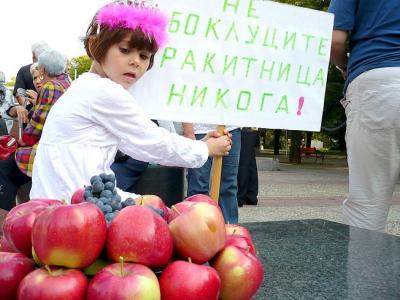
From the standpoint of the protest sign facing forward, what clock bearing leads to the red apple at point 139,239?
The red apple is roughly at 12 o'clock from the protest sign.

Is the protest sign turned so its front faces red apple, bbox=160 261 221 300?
yes

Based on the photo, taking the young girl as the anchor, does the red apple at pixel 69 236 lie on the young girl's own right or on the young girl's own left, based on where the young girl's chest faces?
on the young girl's own right

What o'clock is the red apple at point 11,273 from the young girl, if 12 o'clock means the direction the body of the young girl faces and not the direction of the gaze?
The red apple is roughly at 3 o'clock from the young girl.

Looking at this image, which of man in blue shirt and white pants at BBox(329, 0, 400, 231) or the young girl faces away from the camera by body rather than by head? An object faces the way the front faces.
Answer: the man in blue shirt and white pants

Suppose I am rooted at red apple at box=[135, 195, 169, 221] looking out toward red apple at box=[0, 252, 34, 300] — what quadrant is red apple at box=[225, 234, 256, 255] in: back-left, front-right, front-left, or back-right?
back-left

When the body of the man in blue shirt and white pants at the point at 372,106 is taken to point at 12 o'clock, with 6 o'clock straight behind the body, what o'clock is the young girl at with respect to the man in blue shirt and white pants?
The young girl is roughly at 8 o'clock from the man in blue shirt and white pants.

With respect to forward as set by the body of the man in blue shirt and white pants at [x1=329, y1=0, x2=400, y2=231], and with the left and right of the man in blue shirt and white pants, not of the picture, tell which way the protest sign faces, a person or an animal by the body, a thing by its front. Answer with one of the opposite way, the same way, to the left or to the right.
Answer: the opposite way

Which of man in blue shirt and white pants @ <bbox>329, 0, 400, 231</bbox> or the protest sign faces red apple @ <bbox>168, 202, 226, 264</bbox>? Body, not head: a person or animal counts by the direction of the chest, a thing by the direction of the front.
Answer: the protest sign

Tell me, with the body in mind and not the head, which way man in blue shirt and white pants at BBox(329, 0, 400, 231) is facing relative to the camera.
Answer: away from the camera

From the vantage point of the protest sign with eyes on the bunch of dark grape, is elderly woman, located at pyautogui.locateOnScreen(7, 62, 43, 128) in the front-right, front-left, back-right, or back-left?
back-right

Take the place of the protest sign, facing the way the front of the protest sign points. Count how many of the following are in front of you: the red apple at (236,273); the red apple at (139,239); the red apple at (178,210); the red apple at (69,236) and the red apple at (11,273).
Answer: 5

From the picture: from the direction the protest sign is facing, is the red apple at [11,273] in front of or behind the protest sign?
in front
